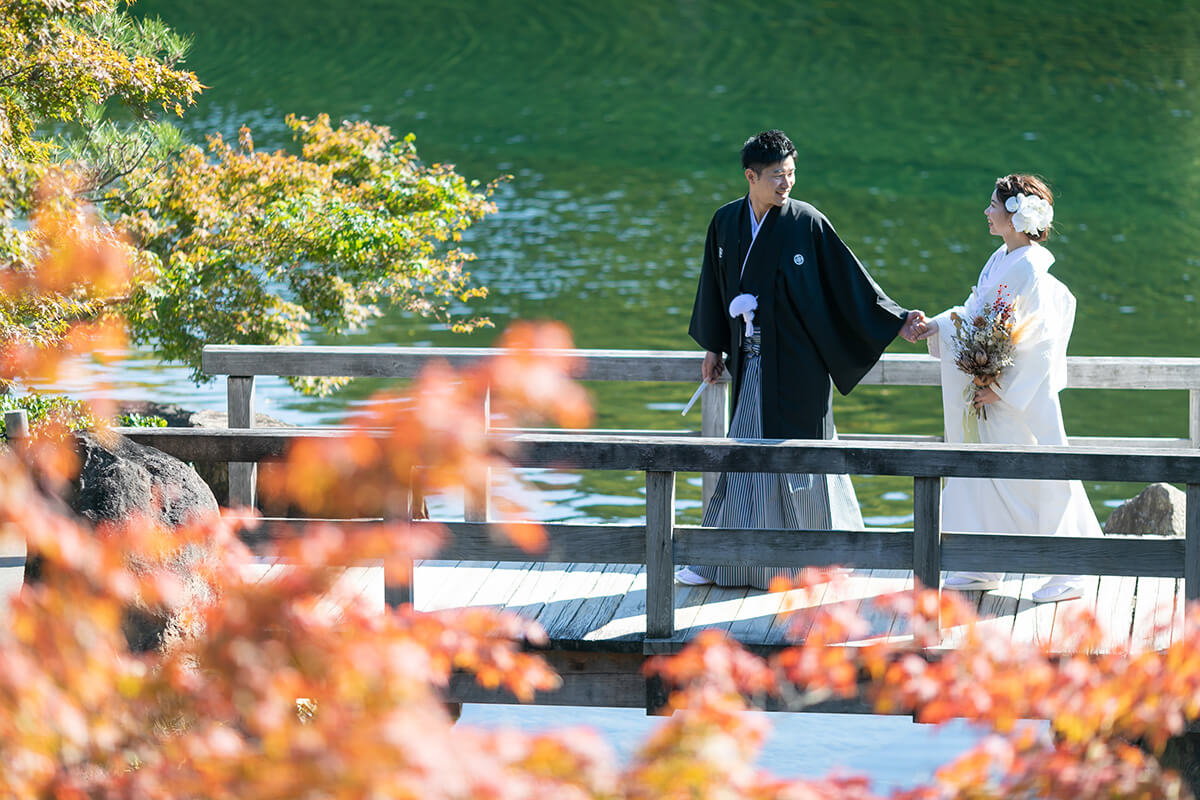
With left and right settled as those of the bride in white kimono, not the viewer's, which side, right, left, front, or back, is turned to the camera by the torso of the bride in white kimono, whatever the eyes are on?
left

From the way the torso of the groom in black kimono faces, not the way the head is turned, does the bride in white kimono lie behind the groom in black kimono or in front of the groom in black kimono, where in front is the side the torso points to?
behind

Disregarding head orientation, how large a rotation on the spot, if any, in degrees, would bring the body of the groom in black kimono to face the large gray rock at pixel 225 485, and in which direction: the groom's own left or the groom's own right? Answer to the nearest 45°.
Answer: approximately 90° to the groom's own right

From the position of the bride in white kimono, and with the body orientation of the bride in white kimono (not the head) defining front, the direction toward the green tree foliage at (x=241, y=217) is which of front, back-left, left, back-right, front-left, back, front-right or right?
front-right

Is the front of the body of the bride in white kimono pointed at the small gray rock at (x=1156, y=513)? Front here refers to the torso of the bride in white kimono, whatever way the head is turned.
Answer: no

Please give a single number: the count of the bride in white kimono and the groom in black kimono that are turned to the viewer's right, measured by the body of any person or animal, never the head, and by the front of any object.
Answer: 0

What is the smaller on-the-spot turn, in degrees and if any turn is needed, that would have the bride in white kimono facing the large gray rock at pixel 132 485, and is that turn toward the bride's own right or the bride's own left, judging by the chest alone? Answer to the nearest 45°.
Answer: approximately 45° to the bride's own left

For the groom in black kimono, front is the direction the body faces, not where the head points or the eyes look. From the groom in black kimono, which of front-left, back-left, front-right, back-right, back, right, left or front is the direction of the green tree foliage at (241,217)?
right

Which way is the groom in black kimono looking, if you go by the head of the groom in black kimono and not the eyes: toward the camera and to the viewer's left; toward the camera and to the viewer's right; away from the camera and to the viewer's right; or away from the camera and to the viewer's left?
toward the camera and to the viewer's right

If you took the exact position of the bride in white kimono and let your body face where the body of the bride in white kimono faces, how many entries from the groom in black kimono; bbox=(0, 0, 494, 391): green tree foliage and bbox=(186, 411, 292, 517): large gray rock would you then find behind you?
0
